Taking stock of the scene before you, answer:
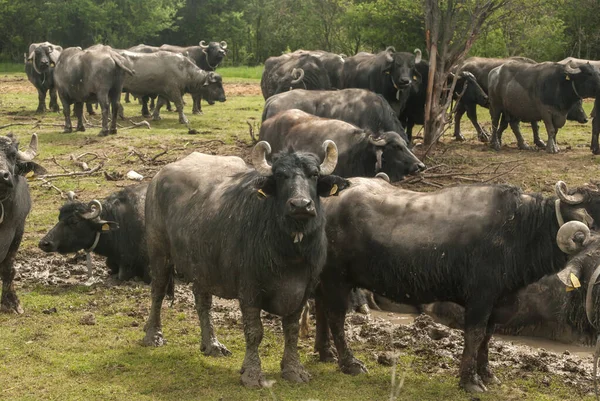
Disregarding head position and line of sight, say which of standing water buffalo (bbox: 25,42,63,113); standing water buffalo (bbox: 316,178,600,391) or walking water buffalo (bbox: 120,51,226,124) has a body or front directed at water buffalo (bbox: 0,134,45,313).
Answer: standing water buffalo (bbox: 25,42,63,113)

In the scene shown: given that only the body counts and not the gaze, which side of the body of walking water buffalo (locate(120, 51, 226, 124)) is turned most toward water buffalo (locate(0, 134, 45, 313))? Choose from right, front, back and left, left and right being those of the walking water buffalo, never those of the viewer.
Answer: right

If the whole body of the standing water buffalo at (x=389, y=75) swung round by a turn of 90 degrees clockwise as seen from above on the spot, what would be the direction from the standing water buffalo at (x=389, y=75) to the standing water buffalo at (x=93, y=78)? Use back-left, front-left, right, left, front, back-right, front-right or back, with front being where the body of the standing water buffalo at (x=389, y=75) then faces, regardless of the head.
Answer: front-right

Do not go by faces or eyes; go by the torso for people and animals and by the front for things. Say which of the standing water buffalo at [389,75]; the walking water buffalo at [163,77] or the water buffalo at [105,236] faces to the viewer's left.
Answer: the water buffalo

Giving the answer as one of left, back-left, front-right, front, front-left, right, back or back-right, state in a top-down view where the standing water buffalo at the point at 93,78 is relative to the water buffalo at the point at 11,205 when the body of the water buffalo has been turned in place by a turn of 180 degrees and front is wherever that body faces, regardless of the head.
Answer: front

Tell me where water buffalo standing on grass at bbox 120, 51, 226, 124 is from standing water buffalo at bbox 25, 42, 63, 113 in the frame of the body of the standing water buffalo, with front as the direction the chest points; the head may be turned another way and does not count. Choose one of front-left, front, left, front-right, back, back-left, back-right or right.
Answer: front-left

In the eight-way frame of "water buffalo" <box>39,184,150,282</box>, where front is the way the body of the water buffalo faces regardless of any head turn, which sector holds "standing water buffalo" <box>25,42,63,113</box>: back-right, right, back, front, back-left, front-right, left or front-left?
right

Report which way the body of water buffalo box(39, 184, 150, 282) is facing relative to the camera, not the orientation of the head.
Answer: to the viewer's left

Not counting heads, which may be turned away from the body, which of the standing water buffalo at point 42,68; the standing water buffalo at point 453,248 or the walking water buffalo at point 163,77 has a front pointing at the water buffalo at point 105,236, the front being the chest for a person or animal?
the standing water buffalo at point 42,68

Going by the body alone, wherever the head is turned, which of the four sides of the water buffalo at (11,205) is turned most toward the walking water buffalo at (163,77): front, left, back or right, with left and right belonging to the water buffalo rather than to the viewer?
back

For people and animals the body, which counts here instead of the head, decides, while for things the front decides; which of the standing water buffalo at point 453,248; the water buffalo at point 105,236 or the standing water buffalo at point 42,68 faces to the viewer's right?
the standing water buffalo at point 453,248

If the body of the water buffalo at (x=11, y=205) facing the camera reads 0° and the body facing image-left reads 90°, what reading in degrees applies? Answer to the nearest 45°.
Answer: approximately 0°

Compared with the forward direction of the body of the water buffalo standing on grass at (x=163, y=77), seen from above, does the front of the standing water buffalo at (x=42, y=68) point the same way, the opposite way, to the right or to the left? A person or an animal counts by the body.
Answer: to the right

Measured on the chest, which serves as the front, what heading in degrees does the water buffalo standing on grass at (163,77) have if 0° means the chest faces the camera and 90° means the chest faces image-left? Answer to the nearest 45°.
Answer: approximately 270°
